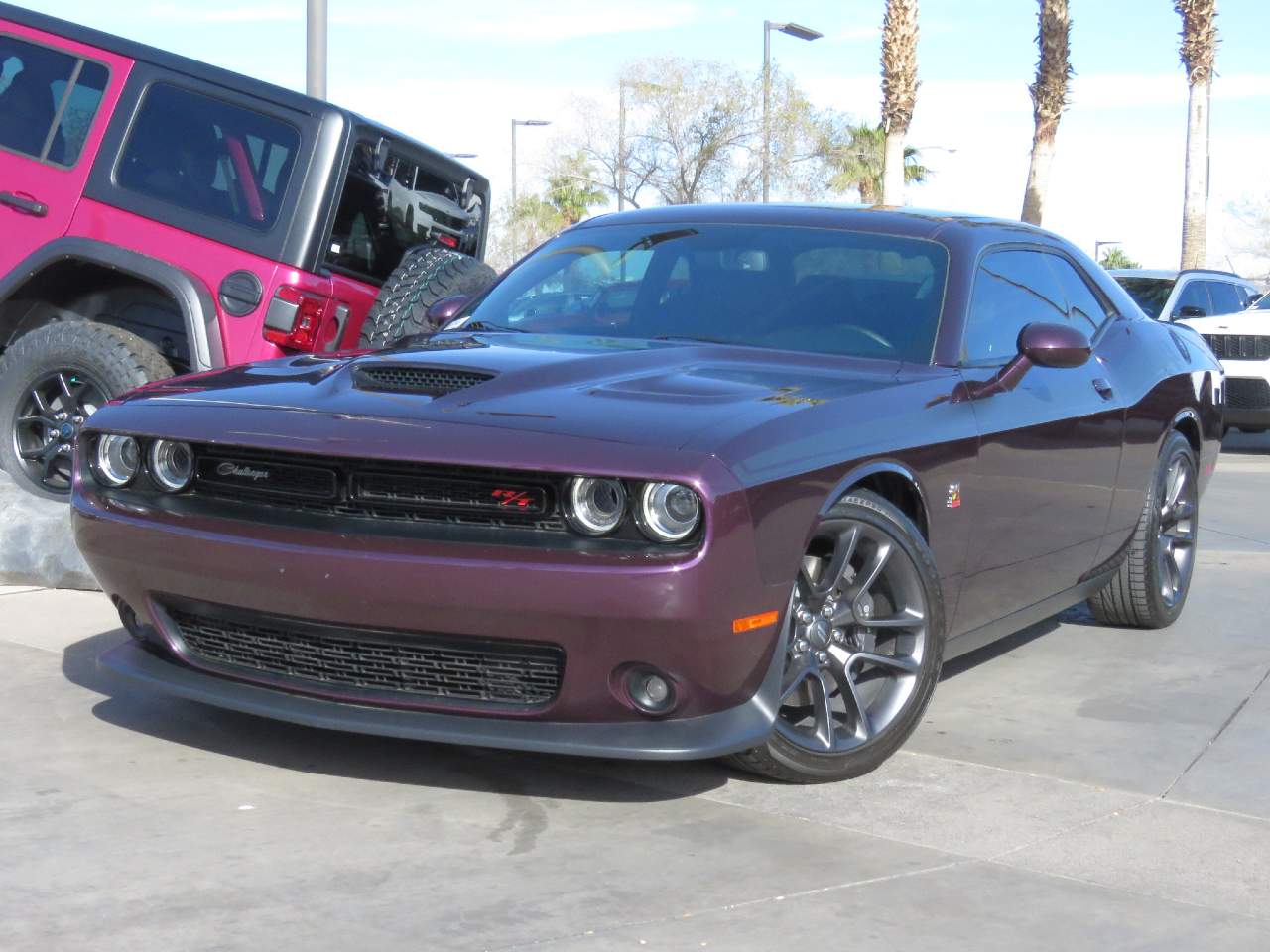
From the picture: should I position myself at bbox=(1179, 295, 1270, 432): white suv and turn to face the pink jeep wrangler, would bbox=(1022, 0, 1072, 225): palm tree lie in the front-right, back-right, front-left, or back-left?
back-right

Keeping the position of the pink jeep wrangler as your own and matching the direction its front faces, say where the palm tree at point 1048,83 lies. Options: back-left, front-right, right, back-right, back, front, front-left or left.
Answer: right

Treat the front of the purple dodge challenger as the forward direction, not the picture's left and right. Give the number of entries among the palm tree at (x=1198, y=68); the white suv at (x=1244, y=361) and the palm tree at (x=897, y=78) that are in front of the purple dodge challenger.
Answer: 0

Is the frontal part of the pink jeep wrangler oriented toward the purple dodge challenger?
no

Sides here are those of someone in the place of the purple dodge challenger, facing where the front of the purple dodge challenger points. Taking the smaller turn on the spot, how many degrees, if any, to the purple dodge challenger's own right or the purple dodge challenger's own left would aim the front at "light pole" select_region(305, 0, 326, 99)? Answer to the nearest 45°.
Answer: approximately 135° to the purple dodge challenger's own right

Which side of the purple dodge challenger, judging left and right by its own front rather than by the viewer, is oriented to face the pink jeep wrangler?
right

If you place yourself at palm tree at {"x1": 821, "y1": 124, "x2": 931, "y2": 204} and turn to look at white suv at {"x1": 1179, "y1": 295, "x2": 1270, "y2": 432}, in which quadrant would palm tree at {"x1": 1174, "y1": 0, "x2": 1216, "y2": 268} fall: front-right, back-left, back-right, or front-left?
front-left

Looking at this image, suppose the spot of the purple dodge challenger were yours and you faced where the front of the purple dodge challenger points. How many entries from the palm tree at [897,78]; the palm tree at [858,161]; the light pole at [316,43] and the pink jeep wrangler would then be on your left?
0

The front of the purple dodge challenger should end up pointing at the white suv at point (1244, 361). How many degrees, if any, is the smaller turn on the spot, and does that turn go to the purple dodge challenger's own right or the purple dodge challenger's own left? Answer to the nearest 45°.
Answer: approximately 180°

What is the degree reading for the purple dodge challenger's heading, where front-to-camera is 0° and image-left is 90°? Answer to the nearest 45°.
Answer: approximately 45°

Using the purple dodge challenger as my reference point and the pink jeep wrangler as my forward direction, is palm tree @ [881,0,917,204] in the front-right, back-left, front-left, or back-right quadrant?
front-right

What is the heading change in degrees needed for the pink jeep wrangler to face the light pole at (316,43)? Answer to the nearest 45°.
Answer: approximately 45° to its right

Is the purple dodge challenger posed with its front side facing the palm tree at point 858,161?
no

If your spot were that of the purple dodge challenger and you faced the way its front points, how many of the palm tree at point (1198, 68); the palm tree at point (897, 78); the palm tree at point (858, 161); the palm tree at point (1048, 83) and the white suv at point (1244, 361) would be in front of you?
0

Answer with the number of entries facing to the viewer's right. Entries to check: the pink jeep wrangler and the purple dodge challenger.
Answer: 0

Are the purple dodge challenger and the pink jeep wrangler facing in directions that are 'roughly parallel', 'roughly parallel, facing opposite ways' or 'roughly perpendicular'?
roughly perpendicular

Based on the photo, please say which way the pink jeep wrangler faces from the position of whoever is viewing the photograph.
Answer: facing away from the viewer and to the left of the viewer
